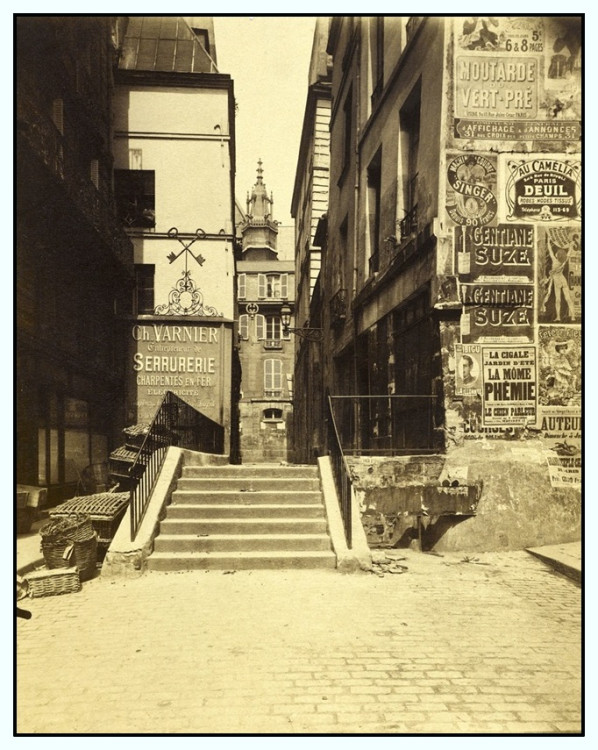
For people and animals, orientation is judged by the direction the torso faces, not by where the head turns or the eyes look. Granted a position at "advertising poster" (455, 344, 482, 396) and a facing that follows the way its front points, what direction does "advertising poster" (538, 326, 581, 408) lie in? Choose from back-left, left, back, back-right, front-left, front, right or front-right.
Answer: left

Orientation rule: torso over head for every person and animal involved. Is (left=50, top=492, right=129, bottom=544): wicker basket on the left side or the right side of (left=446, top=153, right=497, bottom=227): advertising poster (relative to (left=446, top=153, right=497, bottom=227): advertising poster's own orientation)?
on its right

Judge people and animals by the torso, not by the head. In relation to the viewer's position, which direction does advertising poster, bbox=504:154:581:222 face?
facing the viewer

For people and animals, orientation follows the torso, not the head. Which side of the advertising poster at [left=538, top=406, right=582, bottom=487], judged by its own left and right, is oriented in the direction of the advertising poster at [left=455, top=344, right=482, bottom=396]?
right

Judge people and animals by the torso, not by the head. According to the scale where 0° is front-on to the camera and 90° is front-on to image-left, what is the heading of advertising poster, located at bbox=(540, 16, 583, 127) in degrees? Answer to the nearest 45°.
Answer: approximately 0°

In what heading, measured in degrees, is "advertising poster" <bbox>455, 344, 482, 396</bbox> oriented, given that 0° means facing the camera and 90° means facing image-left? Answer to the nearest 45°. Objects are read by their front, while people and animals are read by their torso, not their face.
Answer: approximately 0°
